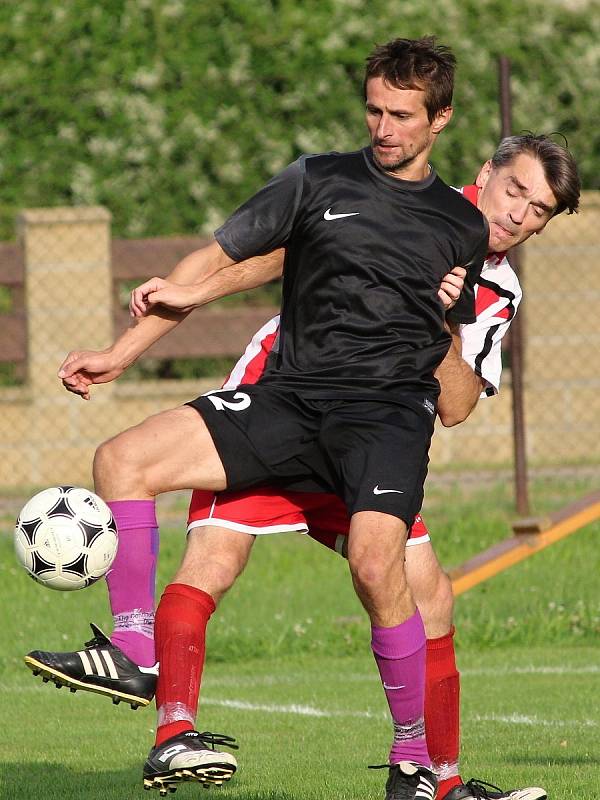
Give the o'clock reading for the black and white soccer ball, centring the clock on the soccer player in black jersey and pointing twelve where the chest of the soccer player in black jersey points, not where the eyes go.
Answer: The black and white soccer ball is roughly at 3 o'clock from the soccer player in black jersey.

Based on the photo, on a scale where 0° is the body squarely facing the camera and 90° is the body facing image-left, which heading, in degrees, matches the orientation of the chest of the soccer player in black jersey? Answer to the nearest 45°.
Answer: approximately 0°
